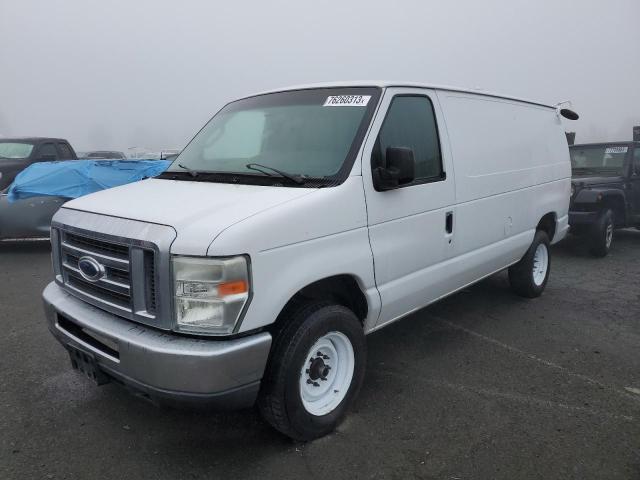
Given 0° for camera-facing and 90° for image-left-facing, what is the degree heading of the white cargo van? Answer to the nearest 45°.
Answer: approximately 45°

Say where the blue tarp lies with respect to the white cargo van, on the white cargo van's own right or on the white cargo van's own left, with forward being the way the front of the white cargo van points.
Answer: on the white cargo van's own right

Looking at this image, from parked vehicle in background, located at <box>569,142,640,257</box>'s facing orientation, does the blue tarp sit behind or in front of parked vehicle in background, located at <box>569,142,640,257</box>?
in front

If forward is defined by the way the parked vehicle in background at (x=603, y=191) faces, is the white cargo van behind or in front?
in front

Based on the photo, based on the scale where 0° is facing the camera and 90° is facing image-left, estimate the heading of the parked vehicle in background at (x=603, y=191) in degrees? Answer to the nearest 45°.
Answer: approximately 45°

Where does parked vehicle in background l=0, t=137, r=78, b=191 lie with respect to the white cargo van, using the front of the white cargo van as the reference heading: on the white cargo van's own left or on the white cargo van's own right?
on the white cargo van's own right
